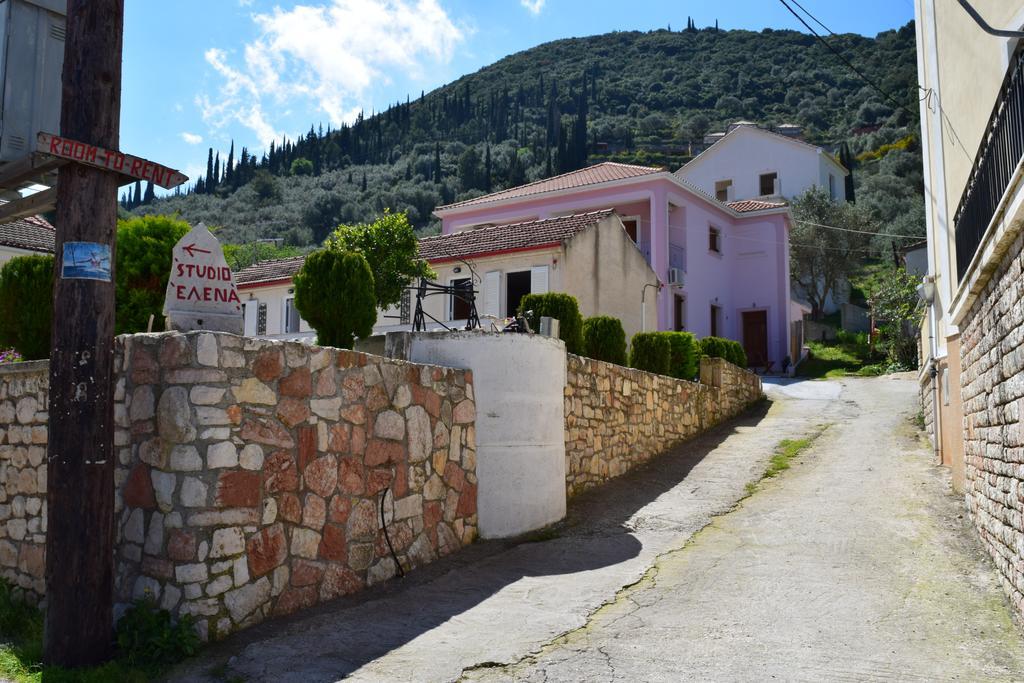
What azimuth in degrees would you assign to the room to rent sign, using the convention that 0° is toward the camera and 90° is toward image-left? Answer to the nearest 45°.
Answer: approximately 0°

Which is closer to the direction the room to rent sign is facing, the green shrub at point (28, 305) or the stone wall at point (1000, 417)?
the stone wall

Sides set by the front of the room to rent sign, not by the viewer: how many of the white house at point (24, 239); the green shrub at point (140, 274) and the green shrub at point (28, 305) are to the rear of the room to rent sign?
3

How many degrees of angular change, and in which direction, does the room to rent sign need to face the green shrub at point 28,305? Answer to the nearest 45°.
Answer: approximately 180°

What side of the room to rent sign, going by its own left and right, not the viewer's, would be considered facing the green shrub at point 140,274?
back

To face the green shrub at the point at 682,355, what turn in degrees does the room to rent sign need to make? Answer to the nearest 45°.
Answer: approximately 135° to its left

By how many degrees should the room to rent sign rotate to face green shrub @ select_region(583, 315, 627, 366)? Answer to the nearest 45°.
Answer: approximately 135° to its left

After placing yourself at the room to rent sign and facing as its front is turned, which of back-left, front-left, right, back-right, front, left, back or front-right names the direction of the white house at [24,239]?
back

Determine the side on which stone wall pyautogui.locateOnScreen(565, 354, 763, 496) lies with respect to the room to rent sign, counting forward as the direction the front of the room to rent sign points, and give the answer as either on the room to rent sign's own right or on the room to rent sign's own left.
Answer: on the room to rent sign's own left

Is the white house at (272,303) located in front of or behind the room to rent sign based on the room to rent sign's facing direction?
behind
